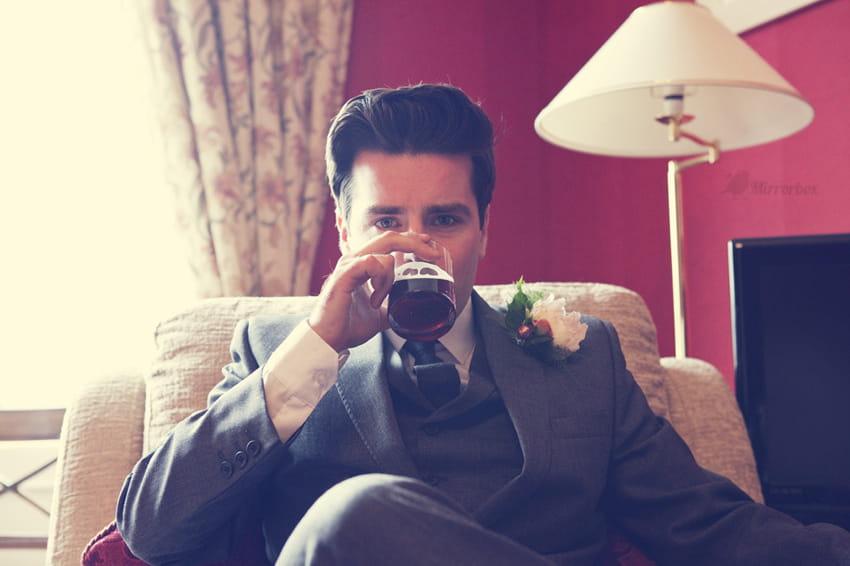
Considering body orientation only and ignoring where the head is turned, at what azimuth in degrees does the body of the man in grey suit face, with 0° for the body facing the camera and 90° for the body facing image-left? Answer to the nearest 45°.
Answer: approximately 0°

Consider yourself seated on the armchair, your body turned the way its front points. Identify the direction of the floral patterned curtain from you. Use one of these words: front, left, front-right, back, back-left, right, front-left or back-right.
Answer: back

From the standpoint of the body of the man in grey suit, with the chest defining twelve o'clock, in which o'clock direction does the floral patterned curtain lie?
The floral patterned curtain is roughly at 5 o'clock from the man in grey suit.

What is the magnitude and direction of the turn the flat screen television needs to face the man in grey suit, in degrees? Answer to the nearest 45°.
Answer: approximately 45° to its right

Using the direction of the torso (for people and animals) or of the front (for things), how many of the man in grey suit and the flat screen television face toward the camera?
2

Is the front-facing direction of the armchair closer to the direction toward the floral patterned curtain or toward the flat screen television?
the flat screen television

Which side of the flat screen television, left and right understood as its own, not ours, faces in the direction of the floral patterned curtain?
right

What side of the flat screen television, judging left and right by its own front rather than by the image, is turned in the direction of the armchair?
right
